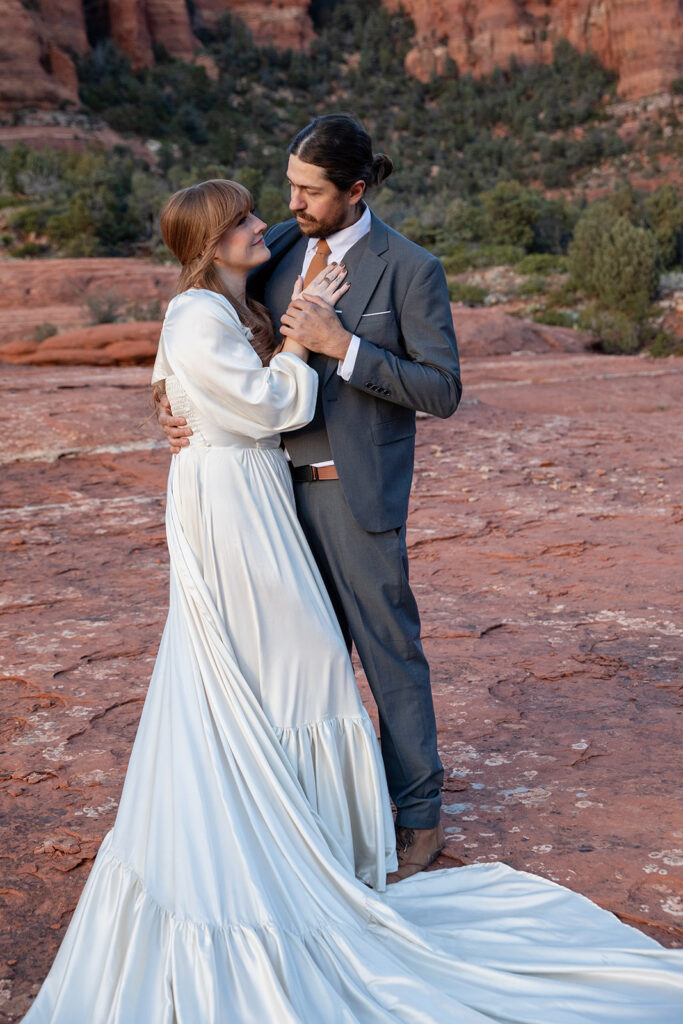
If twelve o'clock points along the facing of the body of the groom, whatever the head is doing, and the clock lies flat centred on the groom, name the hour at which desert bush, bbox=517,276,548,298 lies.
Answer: The desert bush is roughly at 5 o'clock from the groom.

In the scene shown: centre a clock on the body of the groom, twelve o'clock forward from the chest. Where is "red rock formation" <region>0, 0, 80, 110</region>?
The red rock formation is roughly at 4 o'clock from the groom.

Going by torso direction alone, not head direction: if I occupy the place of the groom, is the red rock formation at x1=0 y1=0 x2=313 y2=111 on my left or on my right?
on my right

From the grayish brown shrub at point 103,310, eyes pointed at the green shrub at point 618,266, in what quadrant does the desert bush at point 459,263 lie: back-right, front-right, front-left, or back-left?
front-left

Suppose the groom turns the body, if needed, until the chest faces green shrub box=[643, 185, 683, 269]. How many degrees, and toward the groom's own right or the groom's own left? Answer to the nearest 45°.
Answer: approximately 135° to the groom's own right

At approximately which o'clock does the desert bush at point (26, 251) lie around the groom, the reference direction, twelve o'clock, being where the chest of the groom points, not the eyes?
The desert bush is roughly at 4 o'clock from the groom.

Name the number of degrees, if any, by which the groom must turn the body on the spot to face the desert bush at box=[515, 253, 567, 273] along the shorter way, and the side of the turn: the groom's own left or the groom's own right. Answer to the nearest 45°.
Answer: approximately 135° to the groom's own right

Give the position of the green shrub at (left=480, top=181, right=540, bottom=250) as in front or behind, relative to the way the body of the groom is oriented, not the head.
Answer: behind

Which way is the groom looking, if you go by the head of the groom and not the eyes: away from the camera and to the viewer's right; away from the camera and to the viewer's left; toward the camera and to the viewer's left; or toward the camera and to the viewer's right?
toward the camera and to the viewer's left

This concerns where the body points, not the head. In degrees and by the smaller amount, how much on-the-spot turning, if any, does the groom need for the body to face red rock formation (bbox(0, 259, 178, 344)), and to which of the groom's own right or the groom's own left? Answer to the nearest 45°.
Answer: approximately 135° to the groom's own right

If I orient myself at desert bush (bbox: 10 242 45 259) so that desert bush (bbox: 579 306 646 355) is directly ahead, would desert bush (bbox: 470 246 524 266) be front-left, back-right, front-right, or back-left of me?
front-left

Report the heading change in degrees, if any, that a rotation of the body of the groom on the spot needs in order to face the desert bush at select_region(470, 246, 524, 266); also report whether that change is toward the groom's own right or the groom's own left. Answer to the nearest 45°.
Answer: approximately 135° to the groom's own right

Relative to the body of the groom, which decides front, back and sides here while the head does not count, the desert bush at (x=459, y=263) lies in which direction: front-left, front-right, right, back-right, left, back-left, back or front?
back-right

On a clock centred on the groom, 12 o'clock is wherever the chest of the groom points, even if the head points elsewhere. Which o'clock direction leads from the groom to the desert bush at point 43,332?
The desert bush is roughly at 4 o'clock from the groom.

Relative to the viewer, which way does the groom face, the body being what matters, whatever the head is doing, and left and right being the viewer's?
facing the viewer and to the left of the viewer
